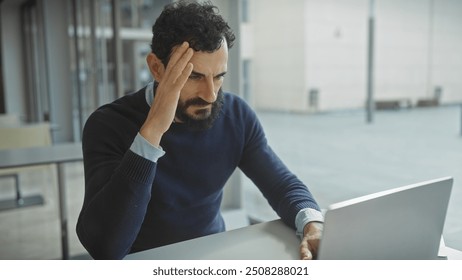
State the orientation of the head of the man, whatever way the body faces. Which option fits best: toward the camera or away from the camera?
toward the camera

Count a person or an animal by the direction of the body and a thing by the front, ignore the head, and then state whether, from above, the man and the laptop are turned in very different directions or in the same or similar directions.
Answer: very different directions

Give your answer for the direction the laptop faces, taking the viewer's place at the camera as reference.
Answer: facing away from the viewer and to the left of the viewer

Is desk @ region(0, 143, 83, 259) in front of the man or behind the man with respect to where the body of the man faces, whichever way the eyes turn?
behind

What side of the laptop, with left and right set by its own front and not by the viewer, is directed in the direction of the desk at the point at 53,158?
front

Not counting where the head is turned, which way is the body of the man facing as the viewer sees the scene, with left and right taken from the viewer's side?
facing the viewer and to the right of the viewer
